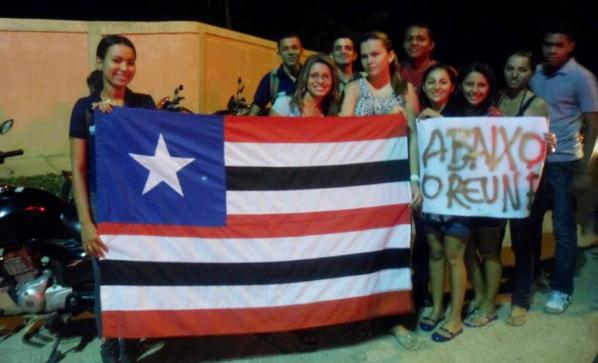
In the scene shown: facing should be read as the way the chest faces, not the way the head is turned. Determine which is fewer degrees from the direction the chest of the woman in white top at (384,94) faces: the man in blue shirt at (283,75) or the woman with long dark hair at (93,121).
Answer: the woman with long dark hair

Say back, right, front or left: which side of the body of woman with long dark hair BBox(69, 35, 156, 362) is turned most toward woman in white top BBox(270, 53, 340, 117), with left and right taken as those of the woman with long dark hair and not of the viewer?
left

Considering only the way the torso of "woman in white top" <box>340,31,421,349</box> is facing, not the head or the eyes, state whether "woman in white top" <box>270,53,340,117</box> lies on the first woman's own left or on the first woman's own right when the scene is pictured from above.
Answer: on the first woman's own right

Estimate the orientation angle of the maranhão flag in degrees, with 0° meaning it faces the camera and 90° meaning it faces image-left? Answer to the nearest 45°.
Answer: approximately 0°

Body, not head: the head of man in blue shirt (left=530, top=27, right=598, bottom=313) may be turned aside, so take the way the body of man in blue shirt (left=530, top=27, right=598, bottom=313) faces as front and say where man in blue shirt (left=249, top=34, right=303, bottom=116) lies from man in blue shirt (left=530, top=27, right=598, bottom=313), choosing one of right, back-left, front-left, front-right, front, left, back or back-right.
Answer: front-right

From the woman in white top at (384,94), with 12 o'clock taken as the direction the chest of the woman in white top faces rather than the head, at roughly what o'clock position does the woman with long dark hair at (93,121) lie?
The woman with long dark hair is roughly at 2 o'clock from the woman in white top.
